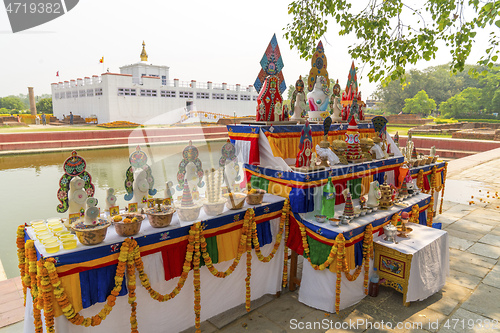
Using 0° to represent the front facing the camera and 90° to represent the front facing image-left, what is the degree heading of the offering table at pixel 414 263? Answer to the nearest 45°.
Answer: approximately 45°

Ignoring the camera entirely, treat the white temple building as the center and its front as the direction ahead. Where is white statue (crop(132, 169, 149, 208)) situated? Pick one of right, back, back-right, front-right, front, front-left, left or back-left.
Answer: front-right

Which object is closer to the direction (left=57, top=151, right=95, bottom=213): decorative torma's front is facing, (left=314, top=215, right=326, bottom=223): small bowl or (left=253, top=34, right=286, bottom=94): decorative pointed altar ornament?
the small bowl

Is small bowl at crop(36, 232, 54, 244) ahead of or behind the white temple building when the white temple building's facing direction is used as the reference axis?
ahead

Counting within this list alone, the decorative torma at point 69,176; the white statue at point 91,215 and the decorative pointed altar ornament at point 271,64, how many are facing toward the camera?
3

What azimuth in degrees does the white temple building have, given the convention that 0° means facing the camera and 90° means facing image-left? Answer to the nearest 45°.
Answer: approximately 315°

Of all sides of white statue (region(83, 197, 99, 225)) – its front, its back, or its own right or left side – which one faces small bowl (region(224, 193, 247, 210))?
left

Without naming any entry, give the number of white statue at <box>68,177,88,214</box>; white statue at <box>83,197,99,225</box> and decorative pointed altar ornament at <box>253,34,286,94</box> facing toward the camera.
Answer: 3

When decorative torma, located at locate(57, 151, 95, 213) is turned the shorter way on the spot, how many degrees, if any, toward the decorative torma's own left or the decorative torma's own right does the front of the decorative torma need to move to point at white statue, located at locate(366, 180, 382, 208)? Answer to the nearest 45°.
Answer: approximately 90° to the decorative torma's own left

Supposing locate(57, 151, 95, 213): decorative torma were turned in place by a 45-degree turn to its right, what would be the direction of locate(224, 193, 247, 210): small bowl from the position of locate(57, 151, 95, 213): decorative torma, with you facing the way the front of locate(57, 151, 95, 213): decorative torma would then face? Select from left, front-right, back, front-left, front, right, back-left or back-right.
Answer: back-left
